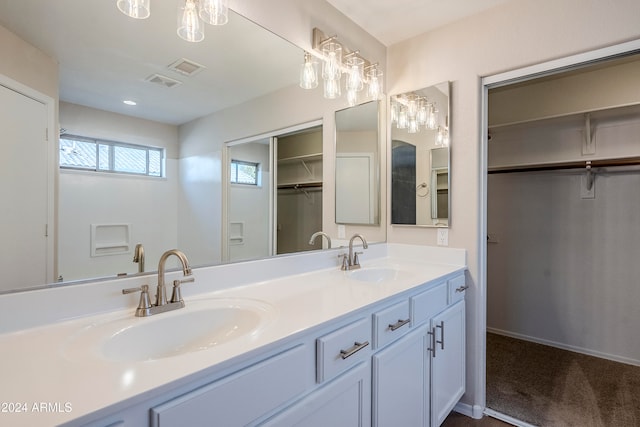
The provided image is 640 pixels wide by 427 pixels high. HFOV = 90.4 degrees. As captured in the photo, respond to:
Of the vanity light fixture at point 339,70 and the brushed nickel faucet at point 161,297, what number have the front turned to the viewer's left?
0

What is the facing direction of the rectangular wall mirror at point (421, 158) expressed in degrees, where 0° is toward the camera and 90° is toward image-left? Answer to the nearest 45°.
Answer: approximately 45°

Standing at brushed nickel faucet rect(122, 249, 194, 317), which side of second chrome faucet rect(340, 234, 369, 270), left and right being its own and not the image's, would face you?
right

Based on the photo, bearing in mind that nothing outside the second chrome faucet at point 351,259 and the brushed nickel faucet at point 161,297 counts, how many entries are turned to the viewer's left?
0

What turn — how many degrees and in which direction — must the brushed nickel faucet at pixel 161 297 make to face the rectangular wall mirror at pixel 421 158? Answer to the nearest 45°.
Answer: approximately 45° to its left

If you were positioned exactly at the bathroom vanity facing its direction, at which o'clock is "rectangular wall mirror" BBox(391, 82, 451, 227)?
The rectangular wall mirror is roughly at 9 o'clock from the bathroom vanity.

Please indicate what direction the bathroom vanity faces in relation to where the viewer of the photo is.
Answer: facing the viewer and to the right of the viewer

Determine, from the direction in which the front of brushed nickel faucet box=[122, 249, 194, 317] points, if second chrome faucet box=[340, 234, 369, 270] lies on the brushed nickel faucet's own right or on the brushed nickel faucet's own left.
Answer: on the brushed nickel faucet's own left

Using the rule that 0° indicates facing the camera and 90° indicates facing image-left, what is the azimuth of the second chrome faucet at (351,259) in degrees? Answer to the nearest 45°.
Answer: approximately 315°

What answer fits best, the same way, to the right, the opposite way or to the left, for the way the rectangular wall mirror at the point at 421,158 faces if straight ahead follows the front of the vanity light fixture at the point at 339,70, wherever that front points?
to the right

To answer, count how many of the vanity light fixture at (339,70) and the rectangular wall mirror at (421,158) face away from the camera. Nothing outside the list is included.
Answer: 0
